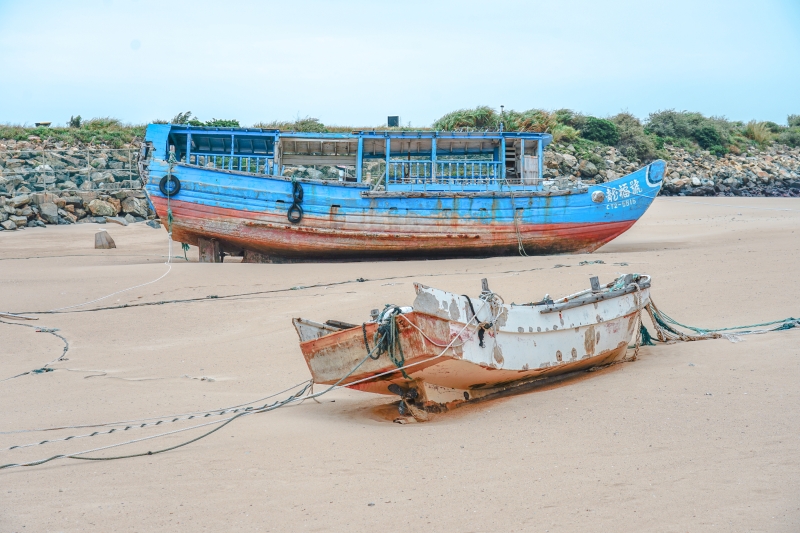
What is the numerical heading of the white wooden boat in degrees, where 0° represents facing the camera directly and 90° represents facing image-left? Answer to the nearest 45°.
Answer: approximately 225°

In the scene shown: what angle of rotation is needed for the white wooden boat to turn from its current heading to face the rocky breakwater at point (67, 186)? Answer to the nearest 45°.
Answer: approximately 90° to its left

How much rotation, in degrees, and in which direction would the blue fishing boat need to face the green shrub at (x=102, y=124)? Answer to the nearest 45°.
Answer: approximately 135° to its left

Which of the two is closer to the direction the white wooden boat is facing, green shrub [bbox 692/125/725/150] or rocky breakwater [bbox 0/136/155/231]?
the green shrub

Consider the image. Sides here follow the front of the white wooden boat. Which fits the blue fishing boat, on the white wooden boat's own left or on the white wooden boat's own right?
on the white wooden boat's own left

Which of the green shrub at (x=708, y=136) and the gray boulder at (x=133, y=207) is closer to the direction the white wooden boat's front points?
the green shrub

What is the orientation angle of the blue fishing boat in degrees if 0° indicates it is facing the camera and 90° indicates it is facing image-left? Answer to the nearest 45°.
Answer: approximately 270°

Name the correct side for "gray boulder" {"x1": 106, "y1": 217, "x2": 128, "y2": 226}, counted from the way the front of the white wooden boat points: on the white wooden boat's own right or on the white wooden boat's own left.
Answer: on the white wooden boat's own left

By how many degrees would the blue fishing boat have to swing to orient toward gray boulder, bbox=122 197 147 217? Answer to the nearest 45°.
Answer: approximately 135° to its left
